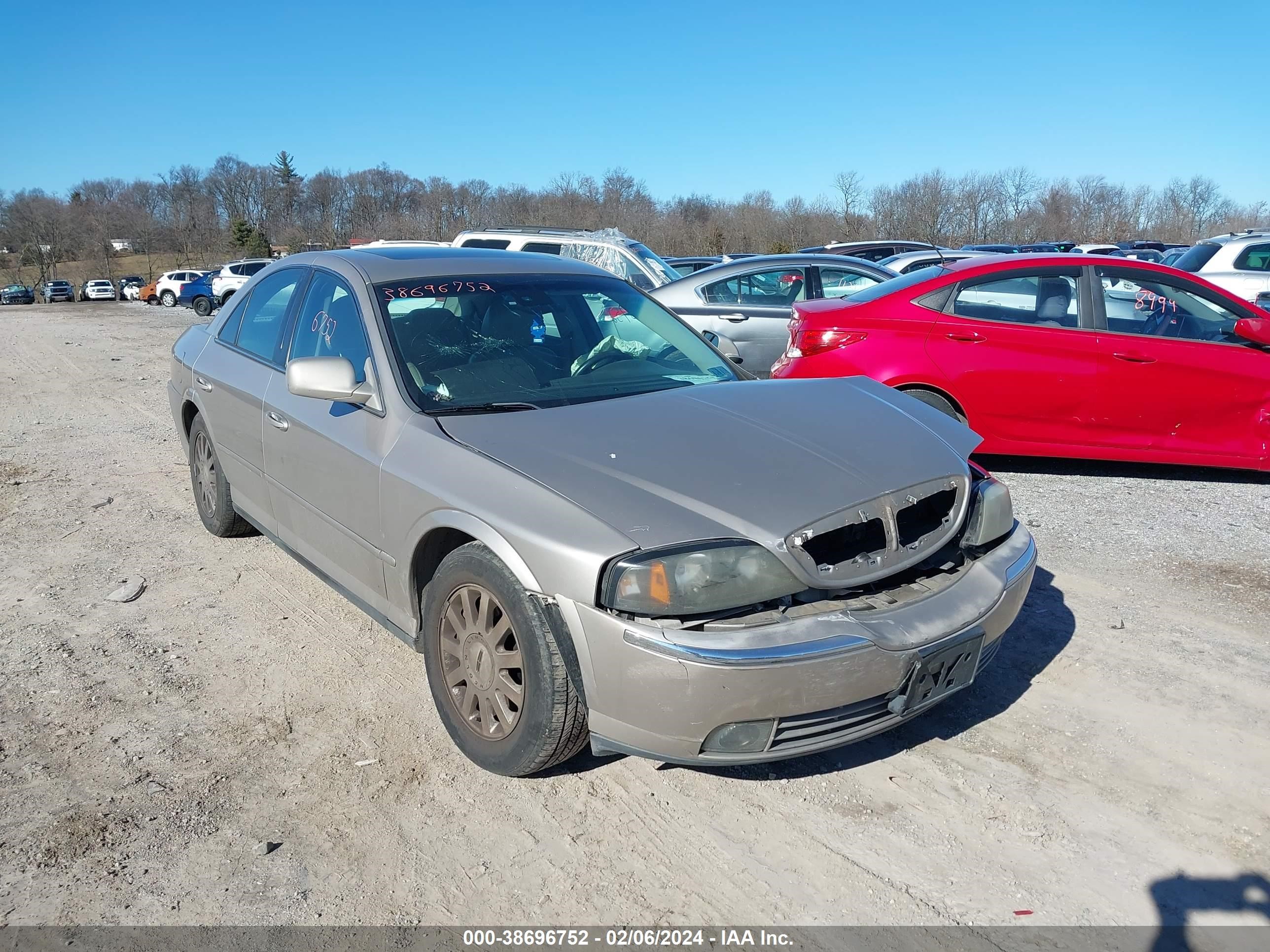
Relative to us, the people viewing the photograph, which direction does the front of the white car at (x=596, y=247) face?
facing the viewer and to the right of the viewer

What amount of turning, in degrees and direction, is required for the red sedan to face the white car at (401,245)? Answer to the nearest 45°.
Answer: approximately 180°

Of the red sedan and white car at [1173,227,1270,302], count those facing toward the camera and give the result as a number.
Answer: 0

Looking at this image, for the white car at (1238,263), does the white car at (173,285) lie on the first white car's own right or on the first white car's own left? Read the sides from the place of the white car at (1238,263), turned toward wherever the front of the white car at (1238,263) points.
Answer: on the first white car's own left

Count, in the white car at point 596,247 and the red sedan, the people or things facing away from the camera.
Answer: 0

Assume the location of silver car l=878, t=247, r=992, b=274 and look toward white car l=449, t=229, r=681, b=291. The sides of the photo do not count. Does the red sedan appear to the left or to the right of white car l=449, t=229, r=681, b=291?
left

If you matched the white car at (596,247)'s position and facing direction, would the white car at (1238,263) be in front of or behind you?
in front

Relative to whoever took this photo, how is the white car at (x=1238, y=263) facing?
facing away from the viewer and to the right of the viewer

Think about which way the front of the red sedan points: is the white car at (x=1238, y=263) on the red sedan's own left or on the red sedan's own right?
on the red sedan's own left

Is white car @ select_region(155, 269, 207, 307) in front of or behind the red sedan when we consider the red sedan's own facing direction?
behind

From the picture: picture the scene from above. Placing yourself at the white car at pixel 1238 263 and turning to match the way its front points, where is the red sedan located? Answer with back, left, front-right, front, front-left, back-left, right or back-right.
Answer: back-right

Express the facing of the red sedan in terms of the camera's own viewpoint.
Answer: facing to the right of the viewer

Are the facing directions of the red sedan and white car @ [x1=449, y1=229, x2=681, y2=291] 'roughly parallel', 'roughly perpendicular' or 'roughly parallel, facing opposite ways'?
roughly parallel

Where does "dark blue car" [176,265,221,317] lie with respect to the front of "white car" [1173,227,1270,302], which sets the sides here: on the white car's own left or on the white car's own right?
on the white car's own left
